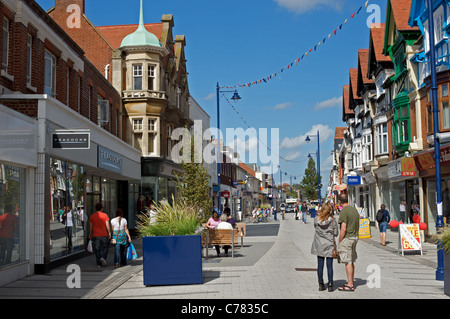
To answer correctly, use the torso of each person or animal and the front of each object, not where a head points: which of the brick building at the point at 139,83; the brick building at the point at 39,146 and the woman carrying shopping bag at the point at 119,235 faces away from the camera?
the woman carrying shopping bag

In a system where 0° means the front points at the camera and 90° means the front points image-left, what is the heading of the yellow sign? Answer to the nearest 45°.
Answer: approximately 0°

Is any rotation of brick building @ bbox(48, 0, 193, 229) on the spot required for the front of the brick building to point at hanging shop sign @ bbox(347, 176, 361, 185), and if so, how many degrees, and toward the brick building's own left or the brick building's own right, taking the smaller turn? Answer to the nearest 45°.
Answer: approximately 45° to the brick building's own left

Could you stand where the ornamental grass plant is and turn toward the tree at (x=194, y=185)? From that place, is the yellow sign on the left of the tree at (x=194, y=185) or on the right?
right

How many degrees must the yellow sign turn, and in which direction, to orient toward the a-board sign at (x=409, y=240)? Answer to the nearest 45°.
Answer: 0° — it already faces it

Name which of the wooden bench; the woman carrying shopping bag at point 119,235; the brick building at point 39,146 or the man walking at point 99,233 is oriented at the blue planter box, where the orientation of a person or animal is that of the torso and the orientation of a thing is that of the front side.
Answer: the brick building

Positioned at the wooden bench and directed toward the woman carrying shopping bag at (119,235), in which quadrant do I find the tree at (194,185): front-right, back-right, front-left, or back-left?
back-right

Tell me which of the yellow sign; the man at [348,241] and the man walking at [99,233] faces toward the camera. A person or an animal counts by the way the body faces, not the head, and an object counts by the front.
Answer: the yellow sign

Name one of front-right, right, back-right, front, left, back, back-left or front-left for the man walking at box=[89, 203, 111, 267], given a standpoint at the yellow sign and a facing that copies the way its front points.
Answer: front-right

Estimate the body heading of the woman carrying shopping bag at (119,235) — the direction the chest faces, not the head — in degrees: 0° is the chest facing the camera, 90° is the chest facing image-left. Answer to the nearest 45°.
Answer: approximately 180°

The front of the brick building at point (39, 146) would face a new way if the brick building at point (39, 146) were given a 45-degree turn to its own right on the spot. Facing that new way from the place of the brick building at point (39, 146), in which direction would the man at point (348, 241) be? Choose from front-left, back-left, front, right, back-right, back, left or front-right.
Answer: front-left

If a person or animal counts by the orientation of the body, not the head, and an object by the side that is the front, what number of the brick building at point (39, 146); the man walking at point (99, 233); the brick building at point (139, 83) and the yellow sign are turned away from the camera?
1
